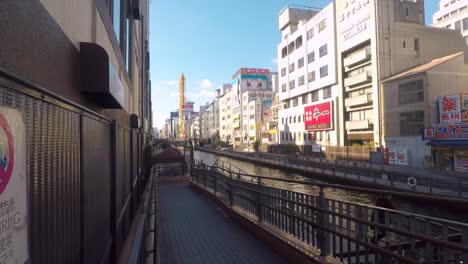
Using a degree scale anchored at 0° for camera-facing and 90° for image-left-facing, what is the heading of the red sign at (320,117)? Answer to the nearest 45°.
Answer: approximately 45°

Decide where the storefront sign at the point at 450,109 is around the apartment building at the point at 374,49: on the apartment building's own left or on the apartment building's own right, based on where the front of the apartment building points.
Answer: on the apartment building's own left

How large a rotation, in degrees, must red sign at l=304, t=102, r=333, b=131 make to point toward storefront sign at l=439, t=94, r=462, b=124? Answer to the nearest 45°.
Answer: approximately 90° to its left

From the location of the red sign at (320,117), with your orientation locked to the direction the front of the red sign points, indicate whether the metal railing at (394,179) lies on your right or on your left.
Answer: on your left

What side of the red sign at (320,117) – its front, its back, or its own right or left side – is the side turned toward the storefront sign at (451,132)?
left

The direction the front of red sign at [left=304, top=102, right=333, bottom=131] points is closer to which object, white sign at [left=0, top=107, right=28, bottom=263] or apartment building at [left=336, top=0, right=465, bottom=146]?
the white sign

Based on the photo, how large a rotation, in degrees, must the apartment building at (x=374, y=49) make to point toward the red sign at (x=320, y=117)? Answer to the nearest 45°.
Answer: approximately 90° to its right

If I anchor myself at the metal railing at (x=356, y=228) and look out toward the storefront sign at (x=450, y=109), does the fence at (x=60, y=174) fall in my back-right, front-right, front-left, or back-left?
back-left
